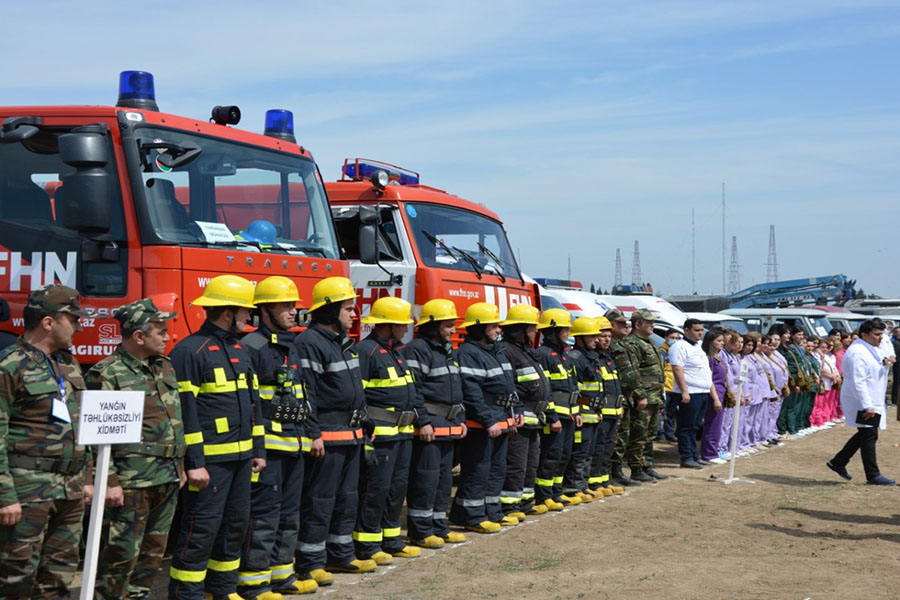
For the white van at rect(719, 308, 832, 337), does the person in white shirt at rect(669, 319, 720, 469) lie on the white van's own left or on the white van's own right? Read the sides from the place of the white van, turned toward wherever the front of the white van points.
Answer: on the white van's own right

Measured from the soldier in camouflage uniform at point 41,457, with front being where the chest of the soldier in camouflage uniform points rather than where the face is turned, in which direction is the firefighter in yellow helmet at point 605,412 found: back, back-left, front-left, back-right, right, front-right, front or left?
left

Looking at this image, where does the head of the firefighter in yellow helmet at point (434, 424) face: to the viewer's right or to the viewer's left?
to the viewer's right

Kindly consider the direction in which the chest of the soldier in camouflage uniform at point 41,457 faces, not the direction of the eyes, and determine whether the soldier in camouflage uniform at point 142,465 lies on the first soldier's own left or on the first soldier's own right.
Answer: on the first soldier's own left

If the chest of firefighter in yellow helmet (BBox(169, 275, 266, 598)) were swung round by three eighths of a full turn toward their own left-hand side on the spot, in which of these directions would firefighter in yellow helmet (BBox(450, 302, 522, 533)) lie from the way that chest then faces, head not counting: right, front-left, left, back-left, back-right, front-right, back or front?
front-right

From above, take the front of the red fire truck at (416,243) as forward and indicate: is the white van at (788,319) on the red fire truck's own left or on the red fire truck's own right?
on the red fire truck's own left

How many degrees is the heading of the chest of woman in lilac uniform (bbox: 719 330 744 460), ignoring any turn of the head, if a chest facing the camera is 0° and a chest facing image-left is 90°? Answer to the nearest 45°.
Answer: approximately 315°

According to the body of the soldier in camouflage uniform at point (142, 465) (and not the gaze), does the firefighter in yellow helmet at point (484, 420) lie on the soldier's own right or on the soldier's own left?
on the soldier's own left

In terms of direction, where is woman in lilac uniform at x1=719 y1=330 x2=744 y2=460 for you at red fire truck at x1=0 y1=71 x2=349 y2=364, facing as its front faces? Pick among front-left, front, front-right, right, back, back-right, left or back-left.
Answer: left

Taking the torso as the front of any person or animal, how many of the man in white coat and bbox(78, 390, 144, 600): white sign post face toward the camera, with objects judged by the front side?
1

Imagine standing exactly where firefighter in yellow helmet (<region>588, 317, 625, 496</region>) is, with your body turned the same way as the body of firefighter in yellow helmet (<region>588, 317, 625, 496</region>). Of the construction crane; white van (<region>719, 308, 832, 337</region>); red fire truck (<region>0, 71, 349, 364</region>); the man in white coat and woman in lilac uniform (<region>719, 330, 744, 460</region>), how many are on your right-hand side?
1

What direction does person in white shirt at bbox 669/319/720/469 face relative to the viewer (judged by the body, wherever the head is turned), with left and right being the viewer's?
facing the viewer and to the right of the viewer

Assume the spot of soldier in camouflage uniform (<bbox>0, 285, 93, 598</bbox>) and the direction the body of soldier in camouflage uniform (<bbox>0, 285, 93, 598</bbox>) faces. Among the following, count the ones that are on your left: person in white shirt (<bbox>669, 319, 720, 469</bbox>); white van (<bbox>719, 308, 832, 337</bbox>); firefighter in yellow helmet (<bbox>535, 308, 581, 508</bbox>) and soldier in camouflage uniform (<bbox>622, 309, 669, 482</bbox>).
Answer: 4
